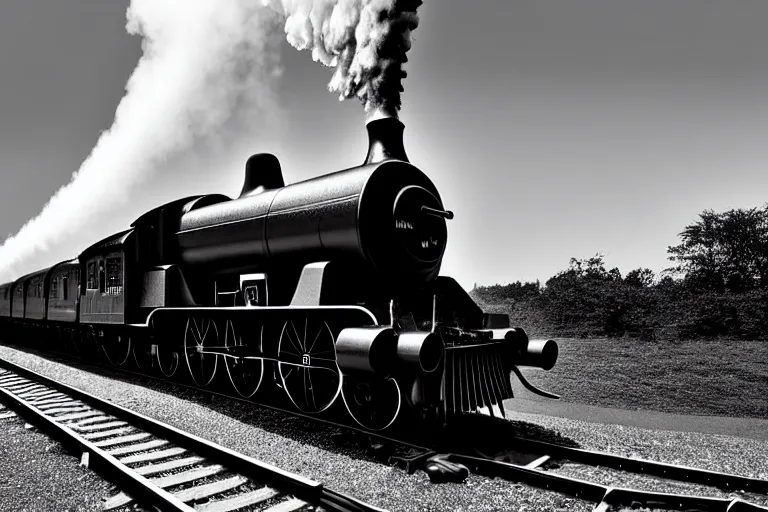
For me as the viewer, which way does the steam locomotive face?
facing the viewer and to the right of the viewer

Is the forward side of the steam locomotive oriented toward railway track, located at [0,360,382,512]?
no
